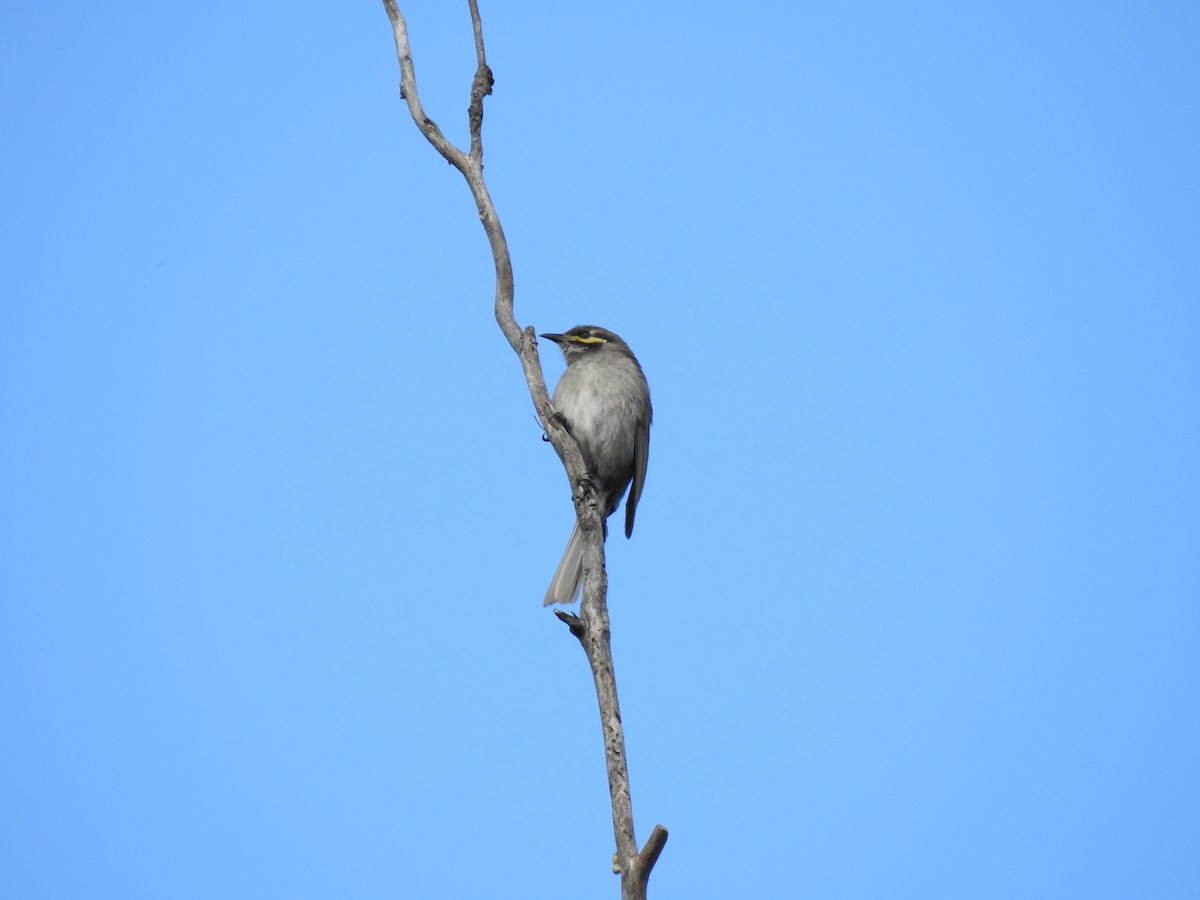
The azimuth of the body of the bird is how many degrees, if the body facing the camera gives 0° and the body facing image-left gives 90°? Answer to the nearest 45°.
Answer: approximately 45°
